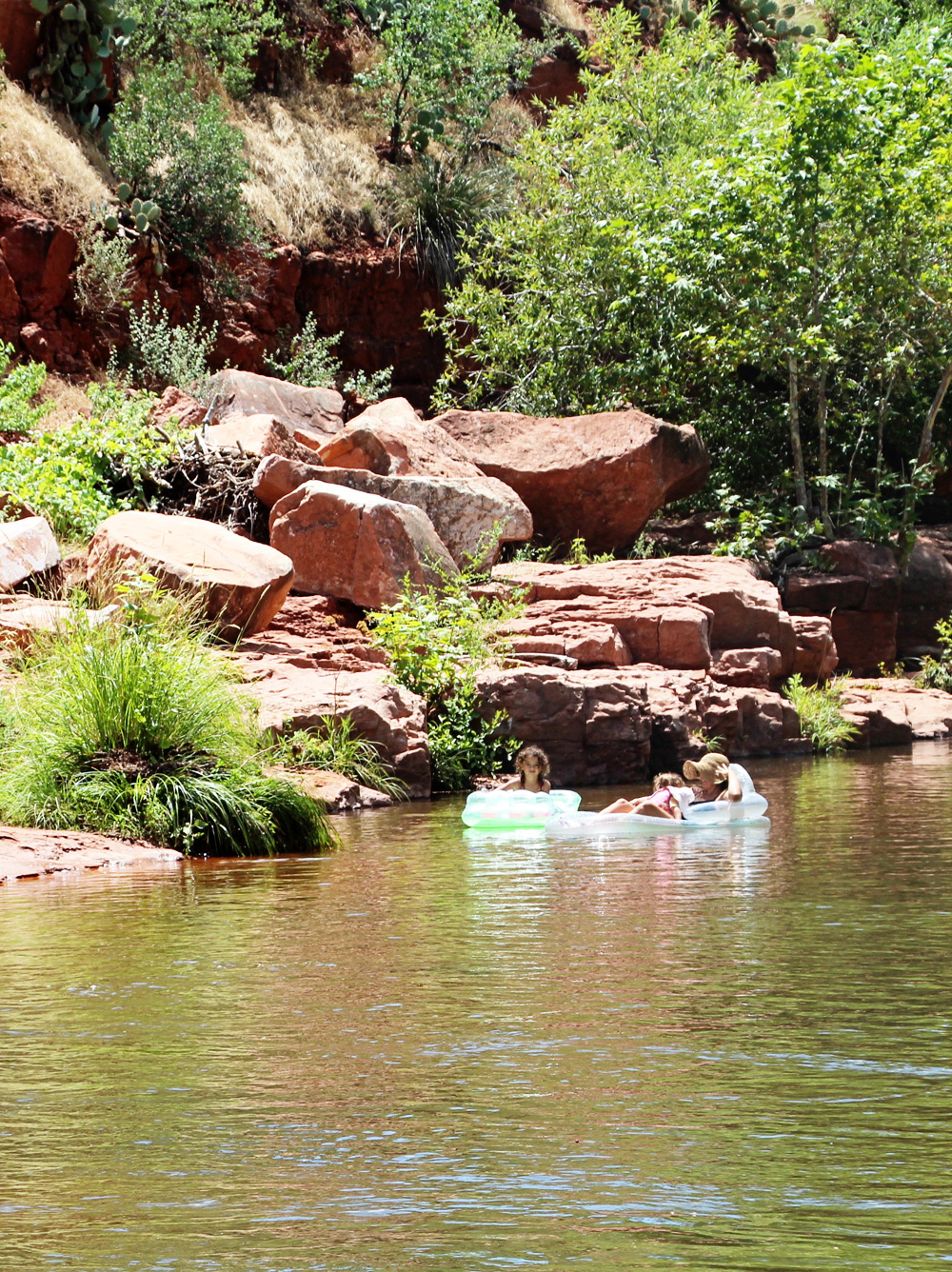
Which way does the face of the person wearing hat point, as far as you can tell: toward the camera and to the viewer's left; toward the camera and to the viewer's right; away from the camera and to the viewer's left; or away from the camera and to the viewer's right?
toward the camera and to the viewer's left

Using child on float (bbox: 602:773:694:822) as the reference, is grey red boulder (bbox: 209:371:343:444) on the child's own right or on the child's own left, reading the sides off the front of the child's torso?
on the child's own right

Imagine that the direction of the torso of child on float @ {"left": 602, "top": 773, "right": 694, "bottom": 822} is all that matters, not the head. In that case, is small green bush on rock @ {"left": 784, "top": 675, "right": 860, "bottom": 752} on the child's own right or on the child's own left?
on the child's own right

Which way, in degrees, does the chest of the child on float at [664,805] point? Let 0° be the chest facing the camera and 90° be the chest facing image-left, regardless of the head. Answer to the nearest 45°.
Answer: approximately 90°

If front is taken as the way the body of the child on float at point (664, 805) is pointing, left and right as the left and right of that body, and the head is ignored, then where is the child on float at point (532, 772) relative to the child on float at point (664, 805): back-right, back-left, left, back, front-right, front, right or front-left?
front-right

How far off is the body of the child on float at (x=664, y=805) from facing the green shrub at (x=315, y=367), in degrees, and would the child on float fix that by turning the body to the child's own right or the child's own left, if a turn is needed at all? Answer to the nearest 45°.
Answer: approximately 90° to the child's own right

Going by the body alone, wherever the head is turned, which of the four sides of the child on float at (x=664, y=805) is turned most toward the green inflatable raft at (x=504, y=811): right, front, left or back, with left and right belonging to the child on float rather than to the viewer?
front

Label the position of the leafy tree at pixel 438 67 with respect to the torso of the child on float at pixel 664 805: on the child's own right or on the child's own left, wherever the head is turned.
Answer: on the child's own right

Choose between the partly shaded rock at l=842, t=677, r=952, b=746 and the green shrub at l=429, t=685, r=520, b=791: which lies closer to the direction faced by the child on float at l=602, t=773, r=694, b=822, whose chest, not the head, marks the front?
the green shrub

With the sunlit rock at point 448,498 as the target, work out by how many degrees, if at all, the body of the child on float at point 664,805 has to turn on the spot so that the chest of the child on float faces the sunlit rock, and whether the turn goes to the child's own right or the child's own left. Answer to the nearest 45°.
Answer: approximately 90° to the child's own right
